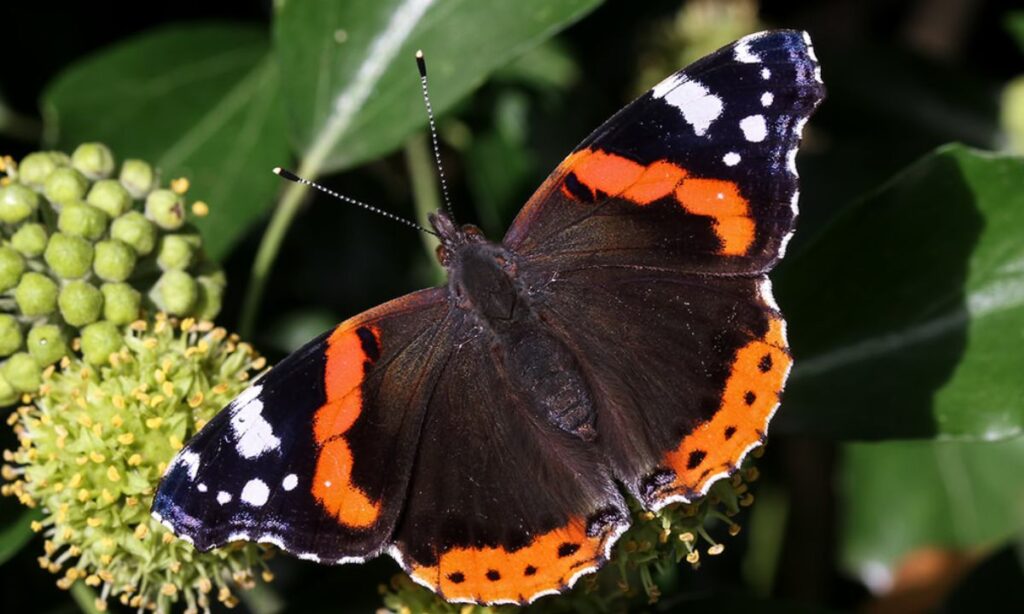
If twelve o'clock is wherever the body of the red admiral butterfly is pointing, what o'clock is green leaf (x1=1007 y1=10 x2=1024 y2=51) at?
The green leaf is roughly at 3 o'clock from the red admiral butterfly.

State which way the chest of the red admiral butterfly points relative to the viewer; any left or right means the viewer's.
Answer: facing away from the viewer and to the left of the viewer

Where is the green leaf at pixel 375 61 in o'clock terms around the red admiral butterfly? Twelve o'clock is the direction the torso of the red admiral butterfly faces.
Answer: The green leaf is roughly at 1 o'clock from the red admiral butterfly.

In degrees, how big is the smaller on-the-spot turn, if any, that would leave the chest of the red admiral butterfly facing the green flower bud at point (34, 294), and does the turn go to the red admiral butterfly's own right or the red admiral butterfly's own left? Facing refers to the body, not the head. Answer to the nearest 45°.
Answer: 0° — it already faces it
